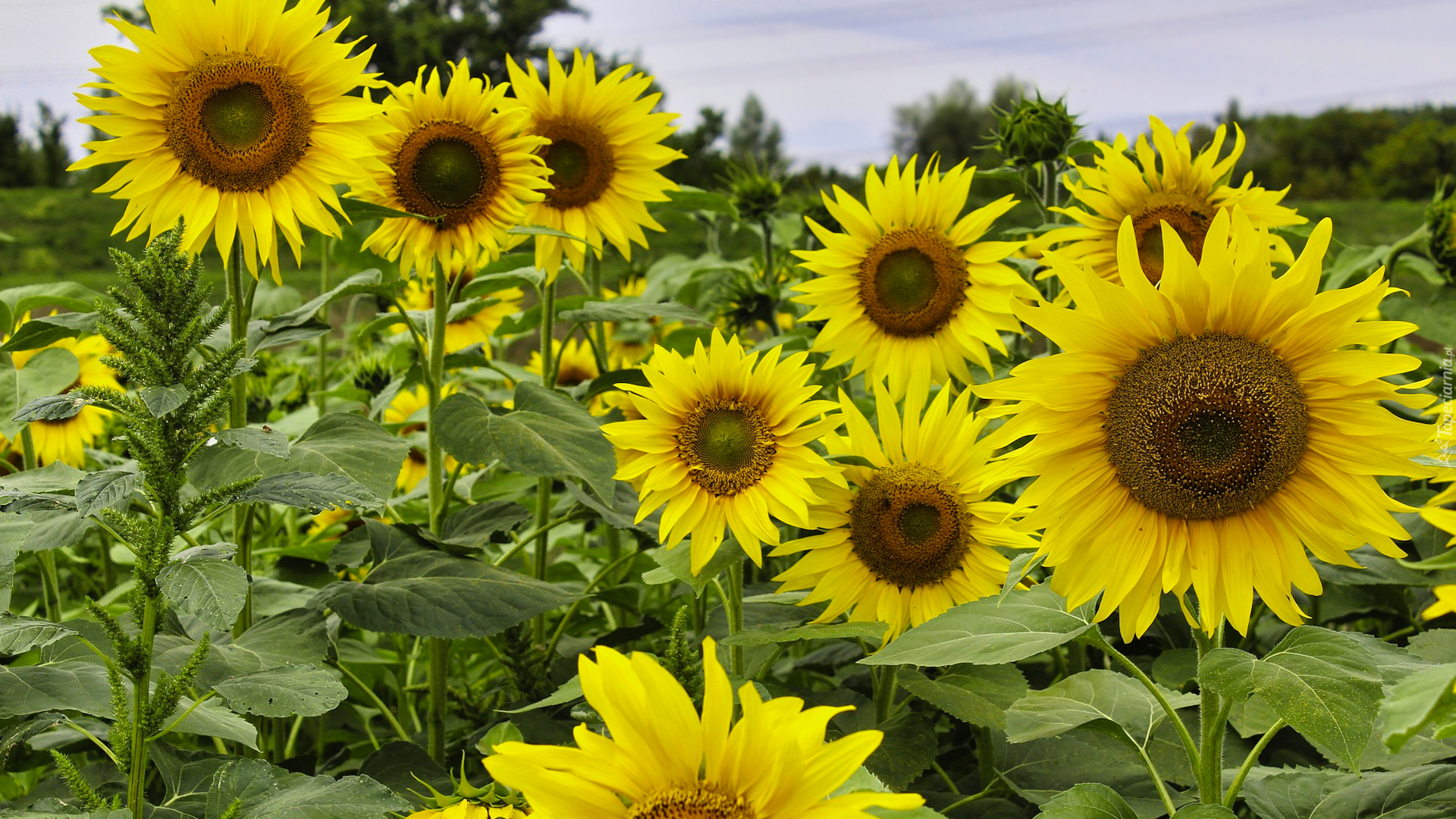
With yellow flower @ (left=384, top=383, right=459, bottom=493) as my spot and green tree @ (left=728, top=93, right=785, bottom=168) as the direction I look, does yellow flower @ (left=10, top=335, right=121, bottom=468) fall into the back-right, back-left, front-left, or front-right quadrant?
back-left

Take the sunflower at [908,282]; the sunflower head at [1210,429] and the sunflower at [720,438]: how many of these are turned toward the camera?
3

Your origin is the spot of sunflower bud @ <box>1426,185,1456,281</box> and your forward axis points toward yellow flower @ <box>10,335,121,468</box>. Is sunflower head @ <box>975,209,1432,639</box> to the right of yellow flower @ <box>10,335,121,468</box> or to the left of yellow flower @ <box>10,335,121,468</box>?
left

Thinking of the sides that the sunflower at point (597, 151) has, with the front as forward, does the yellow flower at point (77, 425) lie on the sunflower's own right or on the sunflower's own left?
on the sunflower's own right

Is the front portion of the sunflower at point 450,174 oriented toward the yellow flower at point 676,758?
yes

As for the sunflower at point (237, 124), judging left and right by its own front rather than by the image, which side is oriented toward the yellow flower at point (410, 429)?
back

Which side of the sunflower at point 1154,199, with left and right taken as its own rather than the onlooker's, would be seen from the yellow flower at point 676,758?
front

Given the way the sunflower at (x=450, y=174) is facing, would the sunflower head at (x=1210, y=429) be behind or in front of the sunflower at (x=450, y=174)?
in front

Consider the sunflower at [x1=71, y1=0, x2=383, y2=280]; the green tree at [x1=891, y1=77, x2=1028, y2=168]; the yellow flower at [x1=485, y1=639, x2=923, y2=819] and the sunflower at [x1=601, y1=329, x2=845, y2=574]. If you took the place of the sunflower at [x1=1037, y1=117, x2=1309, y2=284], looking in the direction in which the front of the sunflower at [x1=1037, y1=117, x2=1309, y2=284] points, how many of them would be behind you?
1

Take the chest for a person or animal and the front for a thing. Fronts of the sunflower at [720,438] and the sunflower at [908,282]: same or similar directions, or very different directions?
same or similar directions

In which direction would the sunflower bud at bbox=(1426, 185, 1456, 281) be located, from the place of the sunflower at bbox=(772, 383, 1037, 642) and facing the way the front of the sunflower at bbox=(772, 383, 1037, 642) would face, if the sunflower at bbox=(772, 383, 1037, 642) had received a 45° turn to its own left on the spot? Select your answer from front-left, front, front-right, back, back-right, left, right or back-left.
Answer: left

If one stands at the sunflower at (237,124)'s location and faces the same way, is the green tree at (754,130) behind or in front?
behind

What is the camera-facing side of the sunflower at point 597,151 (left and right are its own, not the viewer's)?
front

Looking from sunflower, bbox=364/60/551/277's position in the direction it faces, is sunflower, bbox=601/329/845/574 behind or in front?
in front

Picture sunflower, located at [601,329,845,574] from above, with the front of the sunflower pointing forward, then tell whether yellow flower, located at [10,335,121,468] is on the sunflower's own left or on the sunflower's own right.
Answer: on the sunflower's own right

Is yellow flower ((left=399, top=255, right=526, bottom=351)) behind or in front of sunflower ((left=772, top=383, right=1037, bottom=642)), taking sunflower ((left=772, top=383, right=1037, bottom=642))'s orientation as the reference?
behind
